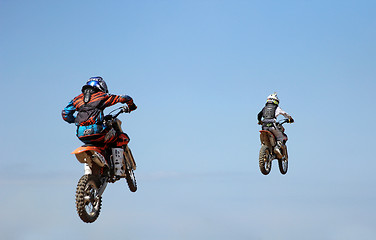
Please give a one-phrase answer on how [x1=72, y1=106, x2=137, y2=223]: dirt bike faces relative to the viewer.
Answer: facing away from the viewer and to the right of the viewer

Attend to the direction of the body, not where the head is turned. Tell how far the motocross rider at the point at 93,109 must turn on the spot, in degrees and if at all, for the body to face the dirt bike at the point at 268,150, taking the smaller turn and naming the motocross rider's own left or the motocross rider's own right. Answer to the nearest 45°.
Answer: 0° — they already face it

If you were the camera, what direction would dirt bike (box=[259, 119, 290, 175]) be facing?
facing away from the viewer and to the right of the viewer

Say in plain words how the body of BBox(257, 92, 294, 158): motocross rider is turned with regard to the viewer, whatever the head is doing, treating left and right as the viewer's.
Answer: facing away from the viewer and to the right of the viewer

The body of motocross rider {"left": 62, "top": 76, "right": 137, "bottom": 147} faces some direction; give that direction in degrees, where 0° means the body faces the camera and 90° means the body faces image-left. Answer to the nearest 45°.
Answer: approximately 225°
